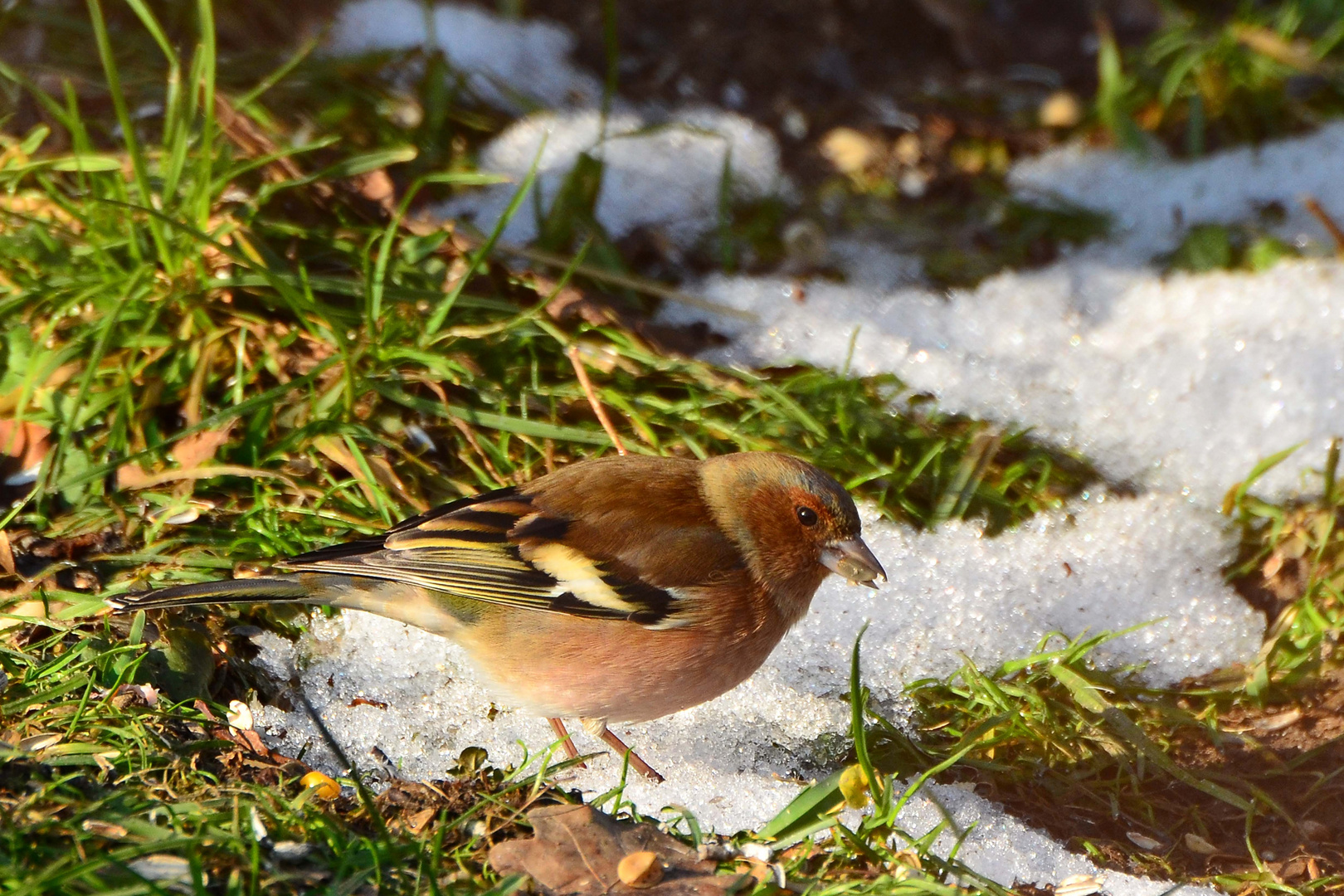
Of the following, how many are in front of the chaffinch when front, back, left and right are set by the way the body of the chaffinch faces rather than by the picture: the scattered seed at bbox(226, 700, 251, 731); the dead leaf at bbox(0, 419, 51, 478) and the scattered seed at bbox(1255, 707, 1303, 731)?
1

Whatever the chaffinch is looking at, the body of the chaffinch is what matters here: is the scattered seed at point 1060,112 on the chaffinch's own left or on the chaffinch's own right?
on the chaffinch's own left

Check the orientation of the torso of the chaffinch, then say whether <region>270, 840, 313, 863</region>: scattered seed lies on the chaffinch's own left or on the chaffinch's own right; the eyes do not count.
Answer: on the chaffinch's own right

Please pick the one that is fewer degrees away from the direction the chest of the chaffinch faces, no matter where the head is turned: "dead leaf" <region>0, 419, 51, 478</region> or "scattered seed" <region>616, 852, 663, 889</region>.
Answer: the scattered seed

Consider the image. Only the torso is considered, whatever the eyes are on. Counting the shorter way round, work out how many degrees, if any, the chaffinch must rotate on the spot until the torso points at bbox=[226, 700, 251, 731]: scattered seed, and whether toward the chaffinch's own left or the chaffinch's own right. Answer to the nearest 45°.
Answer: approximately 180°

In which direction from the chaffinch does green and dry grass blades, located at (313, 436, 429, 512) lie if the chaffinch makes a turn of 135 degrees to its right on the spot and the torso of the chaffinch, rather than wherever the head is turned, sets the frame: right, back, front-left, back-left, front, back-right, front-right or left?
right

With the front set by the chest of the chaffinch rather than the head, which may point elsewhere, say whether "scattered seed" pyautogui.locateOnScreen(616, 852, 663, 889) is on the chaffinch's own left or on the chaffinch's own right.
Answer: on the chaffinch's own right

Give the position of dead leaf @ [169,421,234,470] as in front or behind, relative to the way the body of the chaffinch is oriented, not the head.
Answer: behind

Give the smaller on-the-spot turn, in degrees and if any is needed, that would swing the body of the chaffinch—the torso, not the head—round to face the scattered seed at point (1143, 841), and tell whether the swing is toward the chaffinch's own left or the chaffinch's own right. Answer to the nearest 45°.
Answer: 0° — it already faces it

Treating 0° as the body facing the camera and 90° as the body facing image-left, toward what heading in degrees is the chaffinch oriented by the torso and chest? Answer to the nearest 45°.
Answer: approximately 270°

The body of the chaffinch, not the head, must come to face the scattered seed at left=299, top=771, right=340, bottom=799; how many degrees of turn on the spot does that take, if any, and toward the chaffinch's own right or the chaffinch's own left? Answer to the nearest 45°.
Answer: approximately 135° to the chaffinch's own right
